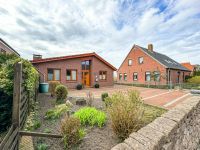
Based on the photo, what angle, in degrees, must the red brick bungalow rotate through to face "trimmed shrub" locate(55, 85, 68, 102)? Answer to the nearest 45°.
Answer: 0° — it already faces it

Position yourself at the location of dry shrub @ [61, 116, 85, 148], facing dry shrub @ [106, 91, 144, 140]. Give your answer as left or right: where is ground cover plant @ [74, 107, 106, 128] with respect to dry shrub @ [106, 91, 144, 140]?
left

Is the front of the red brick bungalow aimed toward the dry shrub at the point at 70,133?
yes

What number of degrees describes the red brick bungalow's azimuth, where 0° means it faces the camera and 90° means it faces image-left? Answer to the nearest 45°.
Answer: approximately 0°

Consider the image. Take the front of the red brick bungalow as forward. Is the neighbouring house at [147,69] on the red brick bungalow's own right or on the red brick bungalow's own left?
on the red brick bungalow's own left
